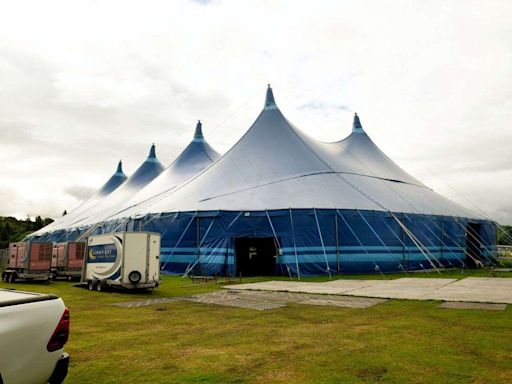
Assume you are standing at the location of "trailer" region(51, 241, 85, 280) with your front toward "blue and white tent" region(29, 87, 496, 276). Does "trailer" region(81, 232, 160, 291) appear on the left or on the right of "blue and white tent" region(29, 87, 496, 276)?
right

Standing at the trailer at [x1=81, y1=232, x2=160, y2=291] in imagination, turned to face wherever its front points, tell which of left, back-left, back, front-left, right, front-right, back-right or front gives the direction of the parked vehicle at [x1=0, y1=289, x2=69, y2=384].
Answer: front-right

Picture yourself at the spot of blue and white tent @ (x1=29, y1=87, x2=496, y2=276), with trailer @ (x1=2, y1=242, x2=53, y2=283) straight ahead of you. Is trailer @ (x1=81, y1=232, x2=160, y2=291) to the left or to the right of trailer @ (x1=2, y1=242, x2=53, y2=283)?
left

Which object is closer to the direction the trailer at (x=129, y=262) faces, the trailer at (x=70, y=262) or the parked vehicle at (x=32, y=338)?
the parked vehicle

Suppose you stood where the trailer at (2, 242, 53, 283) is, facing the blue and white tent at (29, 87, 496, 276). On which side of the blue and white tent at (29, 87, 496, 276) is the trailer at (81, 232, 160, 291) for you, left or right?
right
